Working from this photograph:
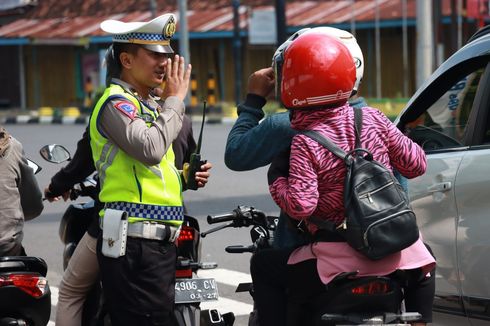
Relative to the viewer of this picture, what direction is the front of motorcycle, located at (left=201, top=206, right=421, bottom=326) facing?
facing away from the viewer and to the left of the viewer

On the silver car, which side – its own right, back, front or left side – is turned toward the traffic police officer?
left

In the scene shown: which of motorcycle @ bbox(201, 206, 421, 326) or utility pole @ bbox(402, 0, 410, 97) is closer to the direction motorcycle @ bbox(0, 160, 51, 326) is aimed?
the utility pole

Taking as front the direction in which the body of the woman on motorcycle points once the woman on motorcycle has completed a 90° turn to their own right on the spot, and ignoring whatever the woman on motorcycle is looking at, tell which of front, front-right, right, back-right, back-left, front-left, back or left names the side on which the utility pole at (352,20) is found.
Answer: front-left

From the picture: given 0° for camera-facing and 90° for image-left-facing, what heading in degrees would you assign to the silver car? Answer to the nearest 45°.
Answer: approximately 135°

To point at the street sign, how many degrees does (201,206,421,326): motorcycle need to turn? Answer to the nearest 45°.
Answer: approximately 45° to its right

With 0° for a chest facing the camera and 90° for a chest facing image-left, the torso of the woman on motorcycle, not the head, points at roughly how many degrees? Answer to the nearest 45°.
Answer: approximately 135°

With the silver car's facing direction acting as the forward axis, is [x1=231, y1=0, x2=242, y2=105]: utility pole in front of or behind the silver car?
in front

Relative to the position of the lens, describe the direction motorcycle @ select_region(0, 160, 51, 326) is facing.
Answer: facing away from the viewer

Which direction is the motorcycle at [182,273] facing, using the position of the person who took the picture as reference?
facing away from the viewer and to the left of the viewer

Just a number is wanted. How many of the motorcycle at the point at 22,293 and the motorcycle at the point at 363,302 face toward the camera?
0

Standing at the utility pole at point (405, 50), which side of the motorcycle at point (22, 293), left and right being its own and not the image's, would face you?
front

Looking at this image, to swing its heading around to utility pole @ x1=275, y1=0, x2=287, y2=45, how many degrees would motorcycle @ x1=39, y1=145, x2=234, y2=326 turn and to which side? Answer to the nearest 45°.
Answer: approximately 45° to its right

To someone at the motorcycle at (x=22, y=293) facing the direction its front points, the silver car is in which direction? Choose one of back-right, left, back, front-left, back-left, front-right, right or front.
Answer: right
